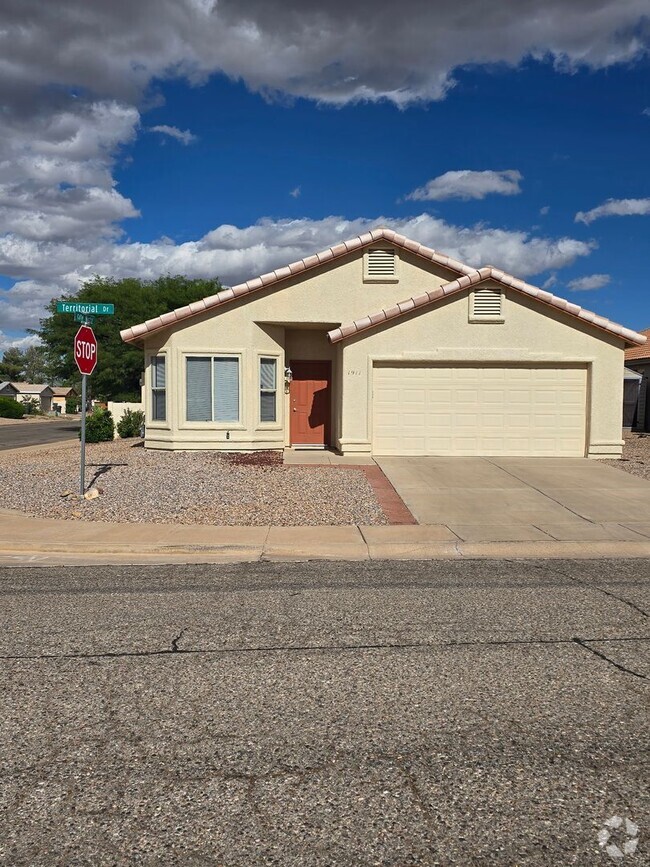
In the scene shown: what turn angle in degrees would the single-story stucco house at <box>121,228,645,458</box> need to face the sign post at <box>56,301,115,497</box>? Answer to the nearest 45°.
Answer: approximately 45° to its right

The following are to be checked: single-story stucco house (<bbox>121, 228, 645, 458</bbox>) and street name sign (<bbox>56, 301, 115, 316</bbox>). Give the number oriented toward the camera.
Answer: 2

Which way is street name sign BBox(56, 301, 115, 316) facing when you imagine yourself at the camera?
facing the viewer

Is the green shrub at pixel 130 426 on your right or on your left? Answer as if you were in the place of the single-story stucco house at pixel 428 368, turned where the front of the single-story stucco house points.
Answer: on your right

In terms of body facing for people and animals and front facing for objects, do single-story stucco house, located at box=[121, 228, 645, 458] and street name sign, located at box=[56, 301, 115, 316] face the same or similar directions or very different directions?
same or similar directions

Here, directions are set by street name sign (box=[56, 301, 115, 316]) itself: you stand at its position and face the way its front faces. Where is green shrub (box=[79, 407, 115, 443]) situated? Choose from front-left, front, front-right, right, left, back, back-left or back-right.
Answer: back

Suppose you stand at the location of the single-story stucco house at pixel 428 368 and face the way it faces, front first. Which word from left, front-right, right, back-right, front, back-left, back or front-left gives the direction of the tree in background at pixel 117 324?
back-right

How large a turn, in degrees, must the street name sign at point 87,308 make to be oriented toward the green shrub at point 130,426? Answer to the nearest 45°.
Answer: approximately 180°

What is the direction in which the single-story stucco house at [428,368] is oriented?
toward the camera

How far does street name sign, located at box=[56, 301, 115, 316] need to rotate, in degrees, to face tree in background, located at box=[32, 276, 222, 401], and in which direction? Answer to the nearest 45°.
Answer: approximately 180°

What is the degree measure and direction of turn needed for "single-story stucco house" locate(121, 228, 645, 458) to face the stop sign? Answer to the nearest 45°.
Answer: approximately 45° to its right

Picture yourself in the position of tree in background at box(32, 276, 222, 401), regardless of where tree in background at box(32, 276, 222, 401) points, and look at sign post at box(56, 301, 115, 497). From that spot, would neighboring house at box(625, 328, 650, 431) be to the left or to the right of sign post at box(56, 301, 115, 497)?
left

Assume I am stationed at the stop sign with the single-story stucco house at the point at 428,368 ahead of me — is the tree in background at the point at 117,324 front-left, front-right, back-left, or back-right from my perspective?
front-left
